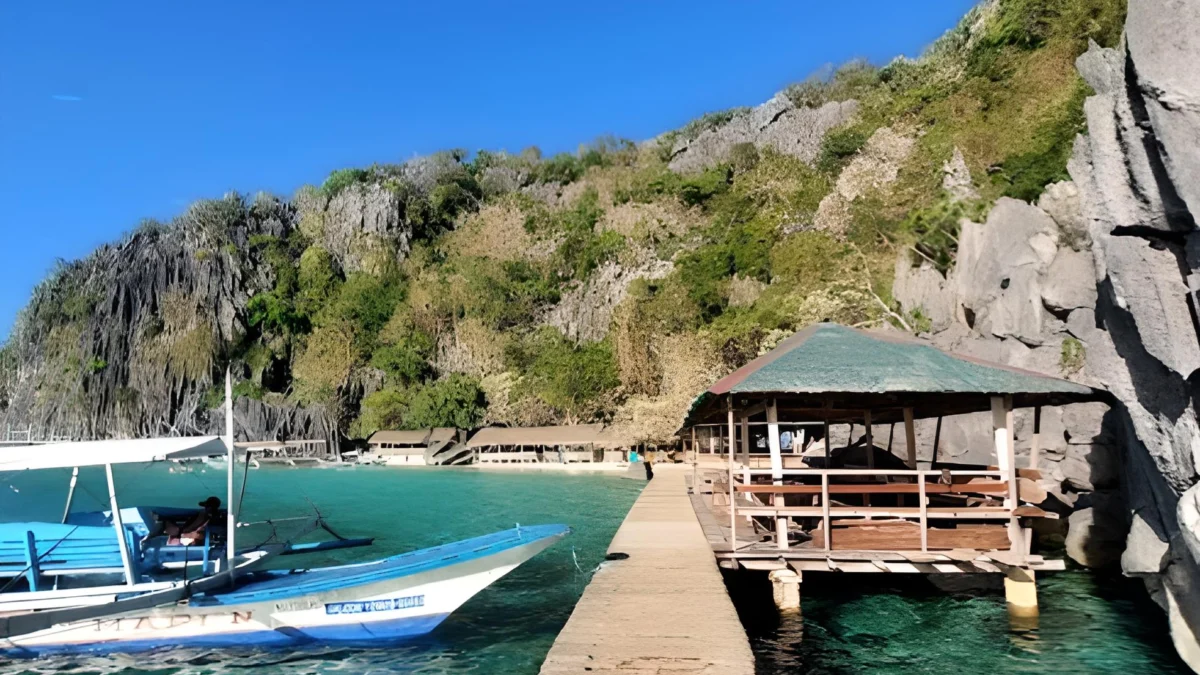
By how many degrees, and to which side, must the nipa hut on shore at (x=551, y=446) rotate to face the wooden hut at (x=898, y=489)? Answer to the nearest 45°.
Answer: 0° — it already faces it

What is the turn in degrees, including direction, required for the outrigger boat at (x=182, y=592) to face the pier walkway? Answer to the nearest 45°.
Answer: approximately 45° to its right

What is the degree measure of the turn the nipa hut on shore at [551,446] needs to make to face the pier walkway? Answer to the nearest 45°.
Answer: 0° — it already faces it

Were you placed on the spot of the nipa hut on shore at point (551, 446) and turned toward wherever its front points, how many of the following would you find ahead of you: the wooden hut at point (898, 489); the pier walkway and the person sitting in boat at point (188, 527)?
3

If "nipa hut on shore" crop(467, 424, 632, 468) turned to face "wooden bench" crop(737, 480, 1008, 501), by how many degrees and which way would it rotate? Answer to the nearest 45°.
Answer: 0° — it already faces it

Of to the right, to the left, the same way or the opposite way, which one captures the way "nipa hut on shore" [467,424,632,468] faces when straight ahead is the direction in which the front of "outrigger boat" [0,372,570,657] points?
to the right

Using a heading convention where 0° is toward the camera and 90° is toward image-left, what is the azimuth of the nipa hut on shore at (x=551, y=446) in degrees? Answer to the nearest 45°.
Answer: approximately 0°

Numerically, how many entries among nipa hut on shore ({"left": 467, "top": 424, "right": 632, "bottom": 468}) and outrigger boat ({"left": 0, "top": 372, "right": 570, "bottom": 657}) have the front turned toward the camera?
1

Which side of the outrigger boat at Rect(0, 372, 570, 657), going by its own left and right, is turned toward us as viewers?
right

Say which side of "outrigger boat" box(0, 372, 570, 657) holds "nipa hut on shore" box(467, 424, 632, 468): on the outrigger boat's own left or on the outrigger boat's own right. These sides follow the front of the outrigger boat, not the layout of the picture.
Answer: on the outrigger boat's own left

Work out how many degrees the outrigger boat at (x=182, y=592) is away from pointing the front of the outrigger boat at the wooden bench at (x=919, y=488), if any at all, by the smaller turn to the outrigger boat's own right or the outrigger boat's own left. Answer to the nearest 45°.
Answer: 0° — it already faces it
